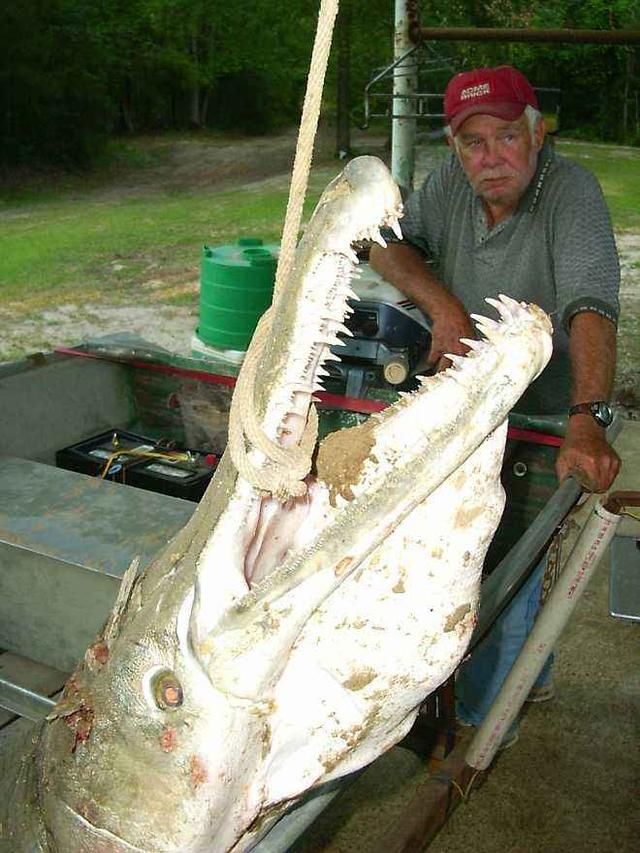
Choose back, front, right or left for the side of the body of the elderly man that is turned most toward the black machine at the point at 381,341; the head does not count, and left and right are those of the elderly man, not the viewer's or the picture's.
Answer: right

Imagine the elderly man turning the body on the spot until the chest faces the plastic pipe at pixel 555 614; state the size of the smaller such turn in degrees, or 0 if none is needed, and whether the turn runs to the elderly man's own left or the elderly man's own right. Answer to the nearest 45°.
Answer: approximately 45° to the elderly man's own left

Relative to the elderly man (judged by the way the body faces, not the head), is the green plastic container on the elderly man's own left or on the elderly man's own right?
on the elderly man's own right

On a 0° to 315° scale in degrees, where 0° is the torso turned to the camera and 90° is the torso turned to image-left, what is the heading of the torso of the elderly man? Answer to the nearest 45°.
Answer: approximately 45°

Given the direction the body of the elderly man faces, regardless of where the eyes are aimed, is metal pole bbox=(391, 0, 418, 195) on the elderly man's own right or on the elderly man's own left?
on the elderly man's own right
